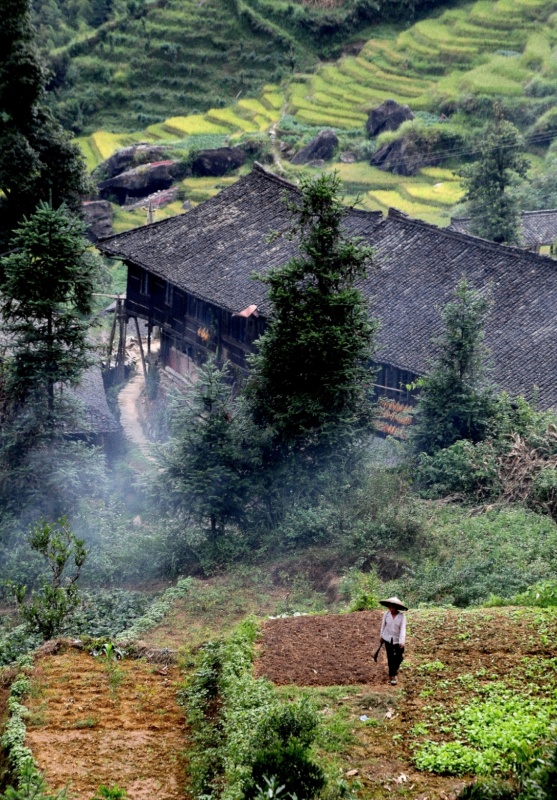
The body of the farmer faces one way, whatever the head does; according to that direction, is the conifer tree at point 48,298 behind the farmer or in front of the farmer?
behind

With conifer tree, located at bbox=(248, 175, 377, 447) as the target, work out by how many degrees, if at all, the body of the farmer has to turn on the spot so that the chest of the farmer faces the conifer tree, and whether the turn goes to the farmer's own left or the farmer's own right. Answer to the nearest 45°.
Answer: approximately 180°

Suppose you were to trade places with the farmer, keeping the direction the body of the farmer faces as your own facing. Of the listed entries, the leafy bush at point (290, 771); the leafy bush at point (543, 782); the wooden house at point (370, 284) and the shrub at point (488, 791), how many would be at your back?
1

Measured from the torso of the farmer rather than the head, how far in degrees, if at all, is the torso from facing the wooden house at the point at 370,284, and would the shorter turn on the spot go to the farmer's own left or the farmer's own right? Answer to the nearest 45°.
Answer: approximately 180°

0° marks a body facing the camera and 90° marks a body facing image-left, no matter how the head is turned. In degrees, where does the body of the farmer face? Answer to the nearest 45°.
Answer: approximately 0°

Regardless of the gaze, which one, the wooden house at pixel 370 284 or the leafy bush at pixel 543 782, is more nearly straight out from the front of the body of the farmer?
the leafy bush

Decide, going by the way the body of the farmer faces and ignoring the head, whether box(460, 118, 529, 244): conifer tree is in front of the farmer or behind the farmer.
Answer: behind

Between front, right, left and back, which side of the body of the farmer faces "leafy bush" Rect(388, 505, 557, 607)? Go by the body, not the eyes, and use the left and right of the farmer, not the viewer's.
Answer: back

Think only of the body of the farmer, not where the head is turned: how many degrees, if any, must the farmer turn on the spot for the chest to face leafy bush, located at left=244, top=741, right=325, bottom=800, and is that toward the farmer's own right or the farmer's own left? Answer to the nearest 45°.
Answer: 0° — they already face it

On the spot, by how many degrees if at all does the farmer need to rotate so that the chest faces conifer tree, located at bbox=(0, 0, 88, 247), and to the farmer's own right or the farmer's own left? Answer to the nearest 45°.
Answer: approximately 135° to the farmer's own right

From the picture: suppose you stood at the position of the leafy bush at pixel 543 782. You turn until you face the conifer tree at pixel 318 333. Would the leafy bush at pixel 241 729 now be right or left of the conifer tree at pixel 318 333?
left

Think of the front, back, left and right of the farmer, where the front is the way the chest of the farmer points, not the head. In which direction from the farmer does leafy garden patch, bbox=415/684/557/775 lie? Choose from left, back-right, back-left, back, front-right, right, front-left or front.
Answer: front-left

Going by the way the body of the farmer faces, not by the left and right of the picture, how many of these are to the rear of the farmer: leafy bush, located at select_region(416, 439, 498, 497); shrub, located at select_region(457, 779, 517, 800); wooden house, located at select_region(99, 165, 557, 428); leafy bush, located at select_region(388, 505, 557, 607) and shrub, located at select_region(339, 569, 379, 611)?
4

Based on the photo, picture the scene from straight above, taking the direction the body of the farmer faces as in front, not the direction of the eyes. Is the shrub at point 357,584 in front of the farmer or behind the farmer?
behind
